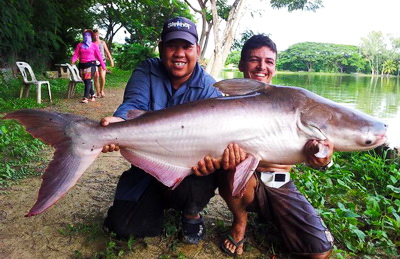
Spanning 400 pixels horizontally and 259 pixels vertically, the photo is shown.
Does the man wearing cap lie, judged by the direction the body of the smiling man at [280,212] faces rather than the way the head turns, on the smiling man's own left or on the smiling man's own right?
on the smiling man's own right

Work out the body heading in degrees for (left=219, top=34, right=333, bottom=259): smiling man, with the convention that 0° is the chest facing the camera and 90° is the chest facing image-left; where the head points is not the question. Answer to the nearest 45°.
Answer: approximately 0°

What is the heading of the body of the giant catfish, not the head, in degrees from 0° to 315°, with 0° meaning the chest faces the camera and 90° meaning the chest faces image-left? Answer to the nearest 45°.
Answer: approximately 270°

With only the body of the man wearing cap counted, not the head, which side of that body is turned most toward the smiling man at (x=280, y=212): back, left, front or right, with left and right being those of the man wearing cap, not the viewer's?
left

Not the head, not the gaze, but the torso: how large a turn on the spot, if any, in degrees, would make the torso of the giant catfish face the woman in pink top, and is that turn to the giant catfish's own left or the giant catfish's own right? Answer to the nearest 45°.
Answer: approximately 135° to the giant catfish's own left

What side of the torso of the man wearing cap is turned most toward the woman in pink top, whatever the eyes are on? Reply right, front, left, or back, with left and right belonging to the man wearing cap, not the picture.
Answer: back
